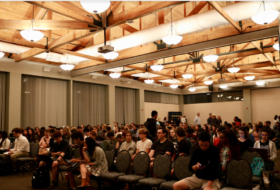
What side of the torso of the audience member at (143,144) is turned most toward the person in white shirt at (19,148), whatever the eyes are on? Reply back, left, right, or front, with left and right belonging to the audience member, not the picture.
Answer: right

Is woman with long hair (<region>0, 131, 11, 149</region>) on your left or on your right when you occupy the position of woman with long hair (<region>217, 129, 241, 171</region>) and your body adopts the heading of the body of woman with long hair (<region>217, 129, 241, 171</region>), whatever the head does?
on your right

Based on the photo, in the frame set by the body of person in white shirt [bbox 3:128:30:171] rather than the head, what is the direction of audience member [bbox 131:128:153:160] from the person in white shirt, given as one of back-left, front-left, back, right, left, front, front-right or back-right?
back-left

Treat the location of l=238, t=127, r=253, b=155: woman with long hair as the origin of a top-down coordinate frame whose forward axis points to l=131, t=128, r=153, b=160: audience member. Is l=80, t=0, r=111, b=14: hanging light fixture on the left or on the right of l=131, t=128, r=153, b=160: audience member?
left

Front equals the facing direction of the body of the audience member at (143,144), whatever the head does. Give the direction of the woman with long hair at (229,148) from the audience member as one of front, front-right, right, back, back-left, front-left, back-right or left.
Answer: left

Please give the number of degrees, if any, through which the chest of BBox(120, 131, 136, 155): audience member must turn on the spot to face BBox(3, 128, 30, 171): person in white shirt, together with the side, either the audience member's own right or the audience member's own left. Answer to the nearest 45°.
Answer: approximately 90° to the audience member's own right

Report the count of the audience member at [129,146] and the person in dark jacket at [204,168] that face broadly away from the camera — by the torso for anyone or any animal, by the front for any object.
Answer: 0

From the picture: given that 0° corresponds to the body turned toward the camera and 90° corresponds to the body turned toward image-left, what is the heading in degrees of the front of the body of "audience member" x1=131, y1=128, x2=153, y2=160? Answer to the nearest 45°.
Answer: approximately 45°

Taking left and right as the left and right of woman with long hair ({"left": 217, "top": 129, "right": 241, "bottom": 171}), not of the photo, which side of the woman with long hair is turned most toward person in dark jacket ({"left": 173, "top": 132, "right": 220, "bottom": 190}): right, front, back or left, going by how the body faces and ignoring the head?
front
